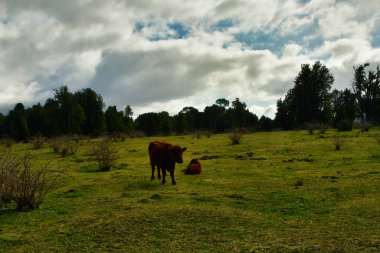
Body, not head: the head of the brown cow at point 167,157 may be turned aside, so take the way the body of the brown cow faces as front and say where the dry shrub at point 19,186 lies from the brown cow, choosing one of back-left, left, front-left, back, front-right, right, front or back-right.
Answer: right

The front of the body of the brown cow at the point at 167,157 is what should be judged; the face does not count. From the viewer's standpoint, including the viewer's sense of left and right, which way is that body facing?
facing the viewer and to the right of the viewer
